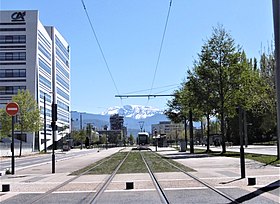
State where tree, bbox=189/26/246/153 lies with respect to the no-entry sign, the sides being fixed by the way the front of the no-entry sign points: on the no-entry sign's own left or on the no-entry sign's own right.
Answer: on the no-entry sign's own left

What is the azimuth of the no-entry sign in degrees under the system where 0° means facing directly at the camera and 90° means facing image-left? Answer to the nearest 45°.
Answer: approximately 0°
